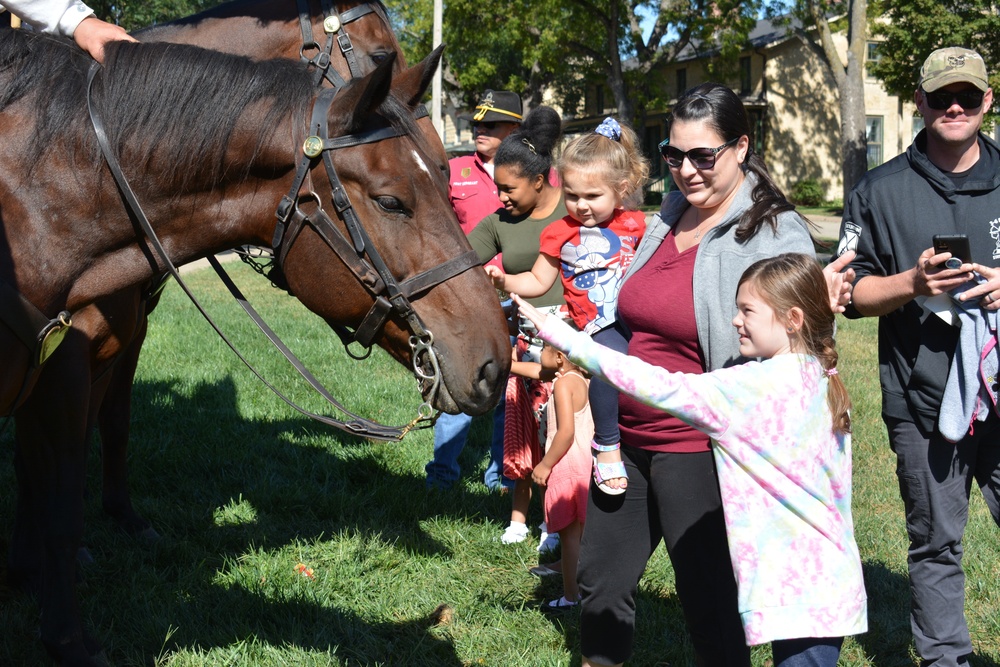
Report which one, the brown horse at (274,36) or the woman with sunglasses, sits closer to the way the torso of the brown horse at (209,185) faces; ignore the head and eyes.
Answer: the woman with sunglasses

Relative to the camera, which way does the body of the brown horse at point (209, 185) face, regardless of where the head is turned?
to the viewer's right

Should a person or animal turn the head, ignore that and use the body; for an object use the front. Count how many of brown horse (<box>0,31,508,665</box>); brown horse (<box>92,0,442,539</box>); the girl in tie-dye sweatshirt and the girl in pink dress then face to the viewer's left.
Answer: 2

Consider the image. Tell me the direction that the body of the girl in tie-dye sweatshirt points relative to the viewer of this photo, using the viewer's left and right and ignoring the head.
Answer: facing to the left of the viewer

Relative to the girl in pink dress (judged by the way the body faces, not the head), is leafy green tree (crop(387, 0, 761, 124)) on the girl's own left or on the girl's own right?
on the girl's own right

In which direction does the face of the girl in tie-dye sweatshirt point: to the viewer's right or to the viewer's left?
to the viewer's left

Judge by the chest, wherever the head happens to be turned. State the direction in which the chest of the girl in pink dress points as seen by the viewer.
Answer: to the viewer's left

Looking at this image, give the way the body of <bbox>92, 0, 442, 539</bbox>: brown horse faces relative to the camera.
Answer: to the viewer's right

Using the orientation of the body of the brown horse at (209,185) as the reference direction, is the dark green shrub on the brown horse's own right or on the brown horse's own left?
on the brown horse's own left

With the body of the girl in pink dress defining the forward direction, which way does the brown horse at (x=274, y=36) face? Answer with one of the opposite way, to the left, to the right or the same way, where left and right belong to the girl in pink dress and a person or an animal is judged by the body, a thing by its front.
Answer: the opposite way

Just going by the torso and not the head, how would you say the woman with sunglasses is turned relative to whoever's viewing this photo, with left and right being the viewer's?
facing the viewer and to the left of the viewer

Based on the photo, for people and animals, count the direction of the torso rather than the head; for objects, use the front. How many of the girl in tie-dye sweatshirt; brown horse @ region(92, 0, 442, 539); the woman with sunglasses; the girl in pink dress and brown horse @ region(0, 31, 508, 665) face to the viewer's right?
2

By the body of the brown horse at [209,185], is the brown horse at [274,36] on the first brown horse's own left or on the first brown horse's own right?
on the first brown horse's own left

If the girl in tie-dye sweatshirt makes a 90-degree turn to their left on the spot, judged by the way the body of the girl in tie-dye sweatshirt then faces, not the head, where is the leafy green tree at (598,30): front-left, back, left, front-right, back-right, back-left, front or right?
back

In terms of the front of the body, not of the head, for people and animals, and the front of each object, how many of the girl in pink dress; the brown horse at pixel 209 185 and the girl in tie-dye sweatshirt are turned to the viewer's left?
2

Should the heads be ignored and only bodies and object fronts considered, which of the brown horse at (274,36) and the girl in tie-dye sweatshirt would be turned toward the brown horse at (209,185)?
the girl in tie-dye sweatshirt
